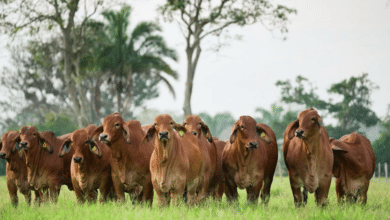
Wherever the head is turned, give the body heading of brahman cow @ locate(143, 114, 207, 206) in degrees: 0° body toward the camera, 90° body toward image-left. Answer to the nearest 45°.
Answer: approximately 45°

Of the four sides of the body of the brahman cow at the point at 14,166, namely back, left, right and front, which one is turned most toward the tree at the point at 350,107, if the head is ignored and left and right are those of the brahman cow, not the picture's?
back

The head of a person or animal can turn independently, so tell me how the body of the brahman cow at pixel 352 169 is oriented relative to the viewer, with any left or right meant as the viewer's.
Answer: facing the viewer and to the left of the viewer

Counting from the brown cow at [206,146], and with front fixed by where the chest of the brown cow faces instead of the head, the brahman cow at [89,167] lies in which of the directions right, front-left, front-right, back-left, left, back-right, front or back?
front-right

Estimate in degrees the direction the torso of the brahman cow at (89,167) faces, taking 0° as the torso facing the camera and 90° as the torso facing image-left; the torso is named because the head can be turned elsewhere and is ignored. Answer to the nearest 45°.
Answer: approximately 45°

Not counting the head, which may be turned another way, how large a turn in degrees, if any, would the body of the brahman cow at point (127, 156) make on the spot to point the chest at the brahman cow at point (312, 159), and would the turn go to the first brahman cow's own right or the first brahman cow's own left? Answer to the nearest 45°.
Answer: approximately 135° to the first brahman cow's own left

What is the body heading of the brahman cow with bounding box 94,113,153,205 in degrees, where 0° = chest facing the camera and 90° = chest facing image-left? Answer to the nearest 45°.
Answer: approximately 45°

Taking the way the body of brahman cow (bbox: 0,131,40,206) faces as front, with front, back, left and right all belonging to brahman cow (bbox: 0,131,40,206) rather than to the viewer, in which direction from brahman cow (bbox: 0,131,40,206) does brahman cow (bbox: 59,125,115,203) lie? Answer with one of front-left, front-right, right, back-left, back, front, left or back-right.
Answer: left

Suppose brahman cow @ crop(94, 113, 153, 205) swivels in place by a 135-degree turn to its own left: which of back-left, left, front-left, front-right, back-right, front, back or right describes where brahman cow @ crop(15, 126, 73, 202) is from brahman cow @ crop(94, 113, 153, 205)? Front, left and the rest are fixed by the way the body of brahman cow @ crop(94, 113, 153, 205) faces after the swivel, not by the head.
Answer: back-left

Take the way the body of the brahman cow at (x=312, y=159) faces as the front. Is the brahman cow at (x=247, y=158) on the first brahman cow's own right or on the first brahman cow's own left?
on the first brahman cow's own right

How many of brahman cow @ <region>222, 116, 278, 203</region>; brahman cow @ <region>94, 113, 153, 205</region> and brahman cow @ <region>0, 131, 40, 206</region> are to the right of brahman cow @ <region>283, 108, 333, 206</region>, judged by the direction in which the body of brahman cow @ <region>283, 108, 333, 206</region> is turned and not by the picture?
3

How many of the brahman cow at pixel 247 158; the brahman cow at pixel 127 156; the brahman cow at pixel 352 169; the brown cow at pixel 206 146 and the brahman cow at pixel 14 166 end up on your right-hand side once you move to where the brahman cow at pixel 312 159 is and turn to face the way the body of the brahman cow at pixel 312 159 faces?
4

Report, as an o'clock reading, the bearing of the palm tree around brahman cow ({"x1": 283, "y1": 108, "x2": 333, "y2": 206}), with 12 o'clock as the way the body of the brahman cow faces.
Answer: The palm tree is roughly at 5 o'clock from the brahman cow.

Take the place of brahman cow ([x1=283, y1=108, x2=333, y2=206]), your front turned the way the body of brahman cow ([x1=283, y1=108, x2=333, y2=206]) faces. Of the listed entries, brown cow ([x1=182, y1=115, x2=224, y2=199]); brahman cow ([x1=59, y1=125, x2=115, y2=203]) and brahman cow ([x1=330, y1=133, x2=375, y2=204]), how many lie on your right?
2
